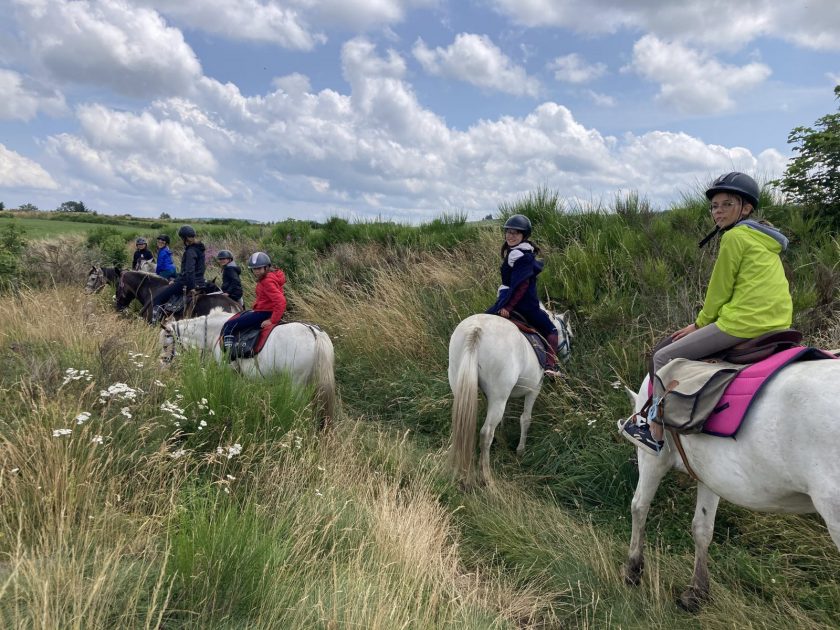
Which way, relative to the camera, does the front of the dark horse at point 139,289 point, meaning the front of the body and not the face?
to the viewer's left

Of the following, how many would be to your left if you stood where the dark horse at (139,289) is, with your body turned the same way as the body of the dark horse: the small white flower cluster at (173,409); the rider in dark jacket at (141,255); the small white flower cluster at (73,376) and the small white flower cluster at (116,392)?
3

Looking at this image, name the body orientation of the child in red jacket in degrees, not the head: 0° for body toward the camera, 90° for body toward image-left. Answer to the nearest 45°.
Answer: approximately 90°

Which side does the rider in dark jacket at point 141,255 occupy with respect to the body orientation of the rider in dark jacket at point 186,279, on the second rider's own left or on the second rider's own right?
on the second rider's own right

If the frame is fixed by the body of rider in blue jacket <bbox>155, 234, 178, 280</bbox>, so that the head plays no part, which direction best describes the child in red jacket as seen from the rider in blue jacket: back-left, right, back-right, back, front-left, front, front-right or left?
left

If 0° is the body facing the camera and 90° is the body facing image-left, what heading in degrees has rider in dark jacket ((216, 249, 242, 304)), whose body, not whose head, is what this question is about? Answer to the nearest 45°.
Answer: approximately 90°

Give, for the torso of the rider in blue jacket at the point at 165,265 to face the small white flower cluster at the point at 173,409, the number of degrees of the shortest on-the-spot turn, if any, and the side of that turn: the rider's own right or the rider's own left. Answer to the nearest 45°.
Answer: approximately 90° to the rider's own left

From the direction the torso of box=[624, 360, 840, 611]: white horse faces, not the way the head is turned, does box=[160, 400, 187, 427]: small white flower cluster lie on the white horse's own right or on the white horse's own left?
on the white horse's own left

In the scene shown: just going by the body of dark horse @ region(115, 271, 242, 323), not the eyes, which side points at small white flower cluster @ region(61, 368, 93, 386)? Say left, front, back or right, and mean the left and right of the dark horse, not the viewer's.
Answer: left

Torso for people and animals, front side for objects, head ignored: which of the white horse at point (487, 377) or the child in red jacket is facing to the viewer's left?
the child in red jacket
